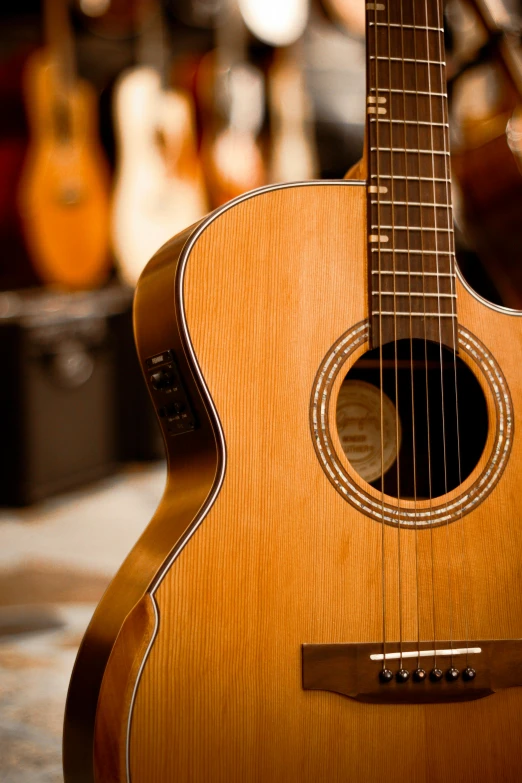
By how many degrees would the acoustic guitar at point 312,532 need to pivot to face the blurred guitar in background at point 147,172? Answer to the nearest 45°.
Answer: approximately 180°

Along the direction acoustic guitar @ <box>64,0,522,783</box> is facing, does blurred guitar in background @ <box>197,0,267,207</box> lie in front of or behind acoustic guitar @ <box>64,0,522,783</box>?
behind

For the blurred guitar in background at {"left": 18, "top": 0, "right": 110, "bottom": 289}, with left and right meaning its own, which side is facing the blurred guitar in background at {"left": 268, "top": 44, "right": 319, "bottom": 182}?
left

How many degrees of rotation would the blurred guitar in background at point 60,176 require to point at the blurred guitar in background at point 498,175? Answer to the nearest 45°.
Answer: approximately 45° to its left

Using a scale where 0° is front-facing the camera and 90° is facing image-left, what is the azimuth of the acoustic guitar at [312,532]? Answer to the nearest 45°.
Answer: approximately 0°

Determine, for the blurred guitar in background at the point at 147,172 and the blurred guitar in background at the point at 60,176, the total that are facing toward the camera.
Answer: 2
